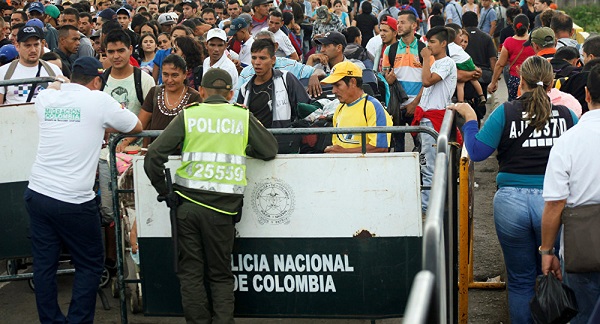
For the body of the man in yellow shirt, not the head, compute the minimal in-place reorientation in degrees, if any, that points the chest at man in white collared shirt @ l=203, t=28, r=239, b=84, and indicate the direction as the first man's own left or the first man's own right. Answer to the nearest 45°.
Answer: approximately 90° to the first man's own right

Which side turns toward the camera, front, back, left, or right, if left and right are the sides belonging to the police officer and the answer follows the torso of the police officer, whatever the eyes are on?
back

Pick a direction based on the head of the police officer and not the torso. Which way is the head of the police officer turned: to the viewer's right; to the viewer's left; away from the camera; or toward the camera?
away from the camera

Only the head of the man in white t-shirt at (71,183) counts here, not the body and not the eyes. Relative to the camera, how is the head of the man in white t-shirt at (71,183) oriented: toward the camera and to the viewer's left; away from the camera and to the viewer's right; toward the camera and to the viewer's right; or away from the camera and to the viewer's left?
away from the camera and to the viewer's right

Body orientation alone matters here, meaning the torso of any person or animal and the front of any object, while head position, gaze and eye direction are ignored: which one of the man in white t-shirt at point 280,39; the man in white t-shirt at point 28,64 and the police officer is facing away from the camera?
the police officer

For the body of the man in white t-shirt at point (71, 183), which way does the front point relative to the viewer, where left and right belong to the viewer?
facing away from the viewer and to the right of the viewer
